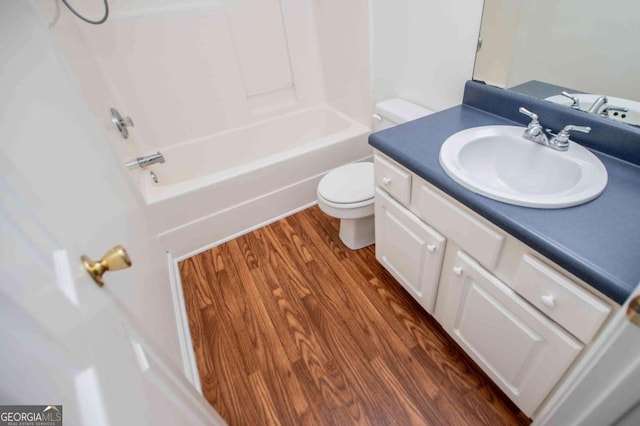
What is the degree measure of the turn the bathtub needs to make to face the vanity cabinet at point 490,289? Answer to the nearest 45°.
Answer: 0° — it already faces it

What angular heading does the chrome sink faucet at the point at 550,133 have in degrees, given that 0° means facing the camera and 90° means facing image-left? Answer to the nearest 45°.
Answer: approximately 45°

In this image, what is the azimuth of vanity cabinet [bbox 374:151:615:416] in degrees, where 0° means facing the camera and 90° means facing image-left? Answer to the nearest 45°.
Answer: approximately 45°

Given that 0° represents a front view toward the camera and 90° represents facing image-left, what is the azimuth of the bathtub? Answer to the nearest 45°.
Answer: approximately 315°

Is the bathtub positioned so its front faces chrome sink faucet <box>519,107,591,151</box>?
yes

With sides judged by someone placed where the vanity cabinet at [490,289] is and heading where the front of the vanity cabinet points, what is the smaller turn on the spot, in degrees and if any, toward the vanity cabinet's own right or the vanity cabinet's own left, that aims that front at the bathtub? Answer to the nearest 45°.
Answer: approximately 45° to the vanity cabinet's own right
